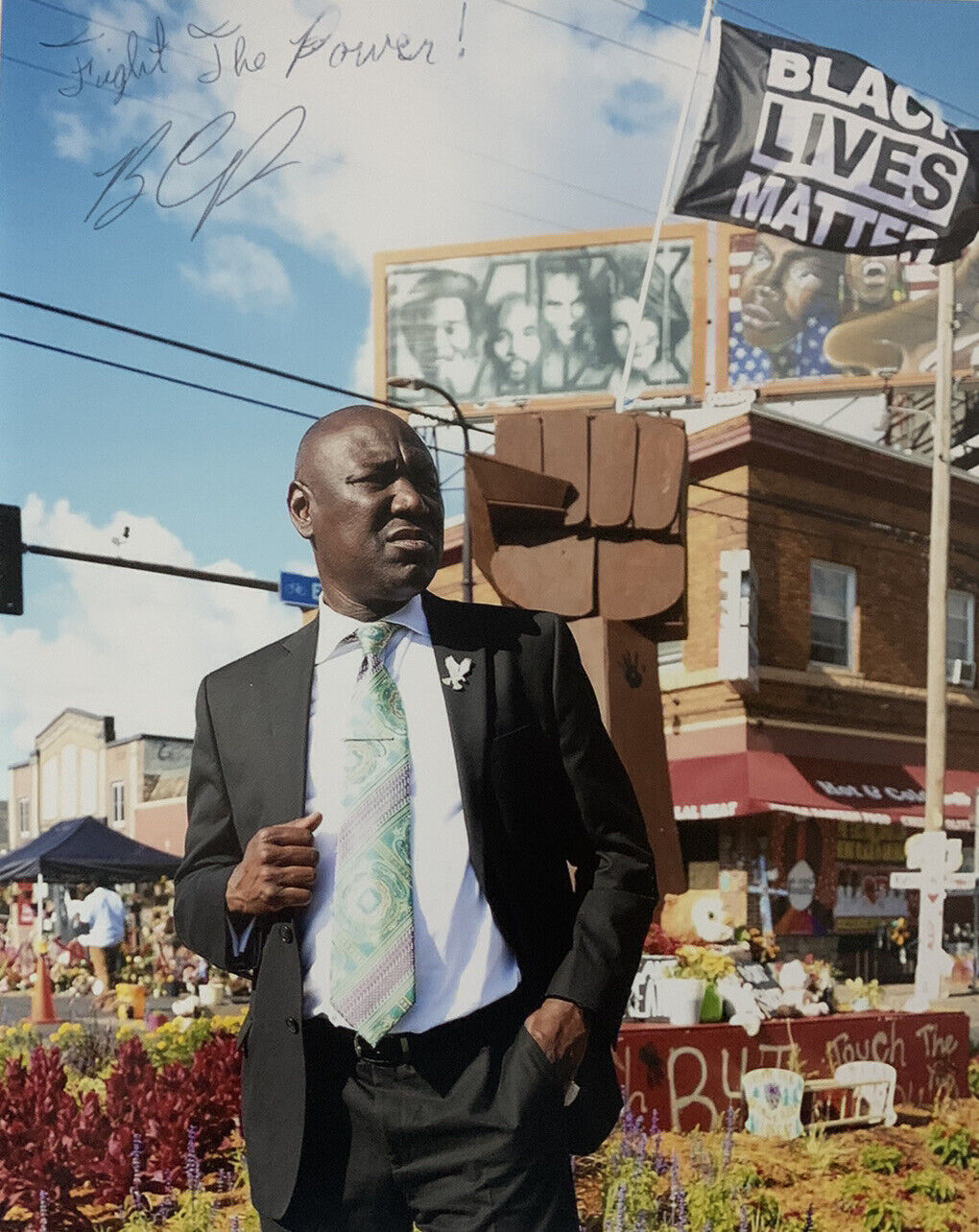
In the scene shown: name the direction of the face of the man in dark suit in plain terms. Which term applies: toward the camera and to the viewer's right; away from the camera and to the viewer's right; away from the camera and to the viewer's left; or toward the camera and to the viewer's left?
toward the camera and to the viewer's right

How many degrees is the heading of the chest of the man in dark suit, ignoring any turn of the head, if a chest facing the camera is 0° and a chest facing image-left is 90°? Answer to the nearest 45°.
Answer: approximately 0°

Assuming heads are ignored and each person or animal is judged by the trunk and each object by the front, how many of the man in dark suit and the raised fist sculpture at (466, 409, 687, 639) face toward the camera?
2

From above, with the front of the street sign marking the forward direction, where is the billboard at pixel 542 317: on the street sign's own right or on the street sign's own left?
on the street sign's own left

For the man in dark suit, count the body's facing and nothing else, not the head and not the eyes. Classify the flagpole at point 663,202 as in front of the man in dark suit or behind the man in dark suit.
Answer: behind
